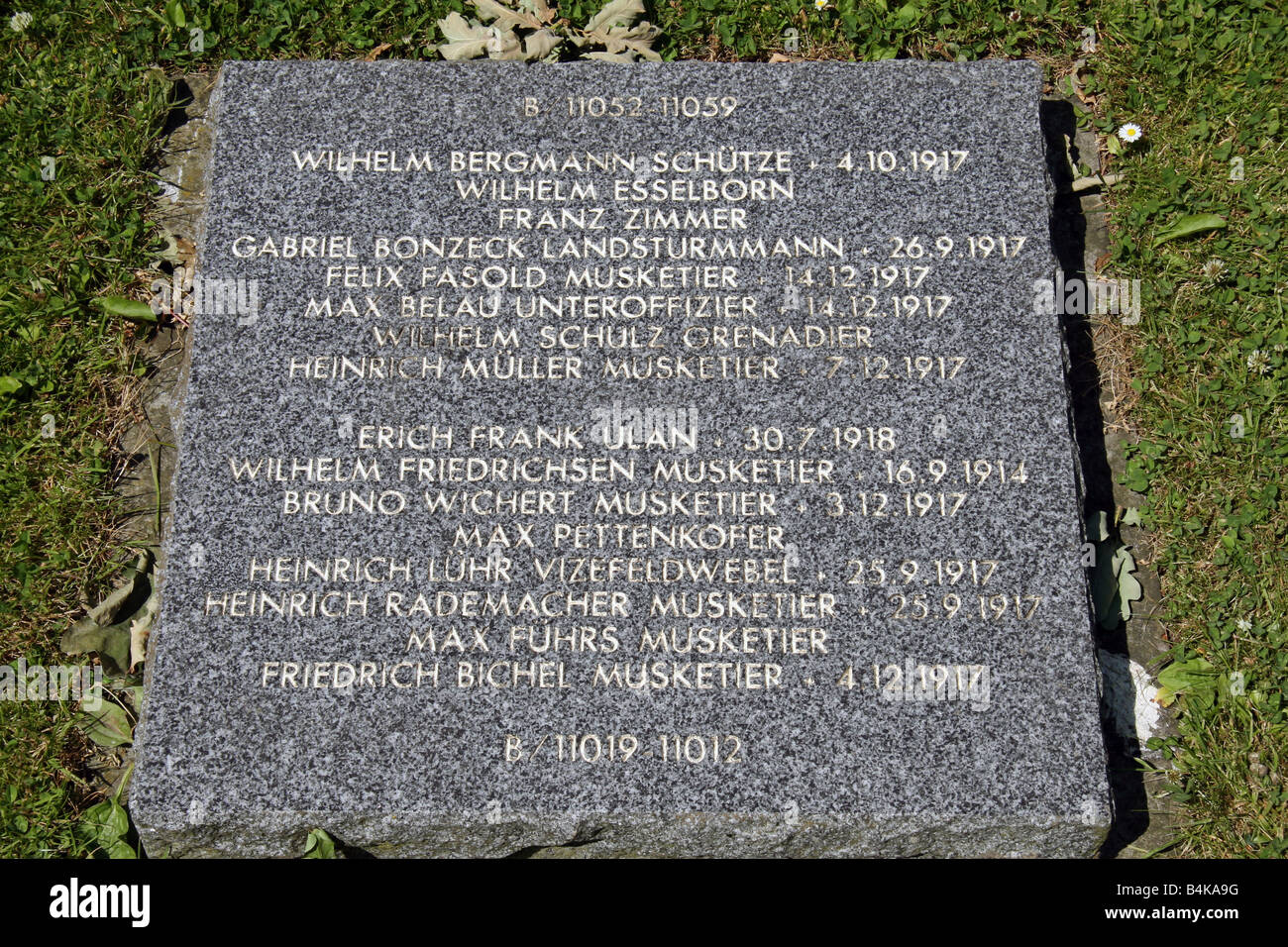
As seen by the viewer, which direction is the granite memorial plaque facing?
toward the camera

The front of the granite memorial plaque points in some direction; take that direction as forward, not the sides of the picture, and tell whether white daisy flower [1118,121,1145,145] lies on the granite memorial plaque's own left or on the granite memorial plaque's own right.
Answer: on the granite memorial plaque's own left
